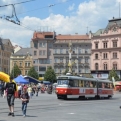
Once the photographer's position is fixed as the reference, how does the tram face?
facing the viewer and to the left of the viewer
